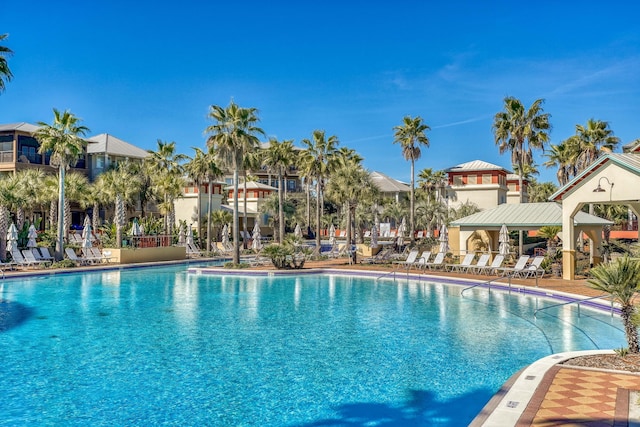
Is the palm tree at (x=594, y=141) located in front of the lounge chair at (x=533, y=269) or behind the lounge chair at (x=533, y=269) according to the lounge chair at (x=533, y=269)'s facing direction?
behind

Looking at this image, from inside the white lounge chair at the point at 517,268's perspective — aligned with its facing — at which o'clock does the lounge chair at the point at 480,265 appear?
The lounge chair is roughly at 3 o'clock from the white lounge chair.

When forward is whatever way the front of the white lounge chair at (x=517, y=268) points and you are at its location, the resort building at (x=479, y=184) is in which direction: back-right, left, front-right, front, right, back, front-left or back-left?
back-right

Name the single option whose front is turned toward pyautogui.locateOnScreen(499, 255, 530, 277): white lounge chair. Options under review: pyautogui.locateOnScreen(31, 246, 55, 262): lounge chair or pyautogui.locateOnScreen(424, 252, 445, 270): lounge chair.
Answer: pyautogui.locateOnScreen(31, 246, 55, 262): lounge chair

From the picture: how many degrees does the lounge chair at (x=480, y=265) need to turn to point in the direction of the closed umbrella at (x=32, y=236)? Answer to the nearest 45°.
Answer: approximately 45° to its right

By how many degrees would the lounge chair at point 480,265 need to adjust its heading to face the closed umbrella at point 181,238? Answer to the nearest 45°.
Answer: approximately 45° to its right

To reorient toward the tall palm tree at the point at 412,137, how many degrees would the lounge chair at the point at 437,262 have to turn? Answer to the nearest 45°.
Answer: approximately 135° to its right

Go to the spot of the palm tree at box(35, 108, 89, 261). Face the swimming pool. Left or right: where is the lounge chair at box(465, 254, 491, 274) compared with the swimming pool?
left

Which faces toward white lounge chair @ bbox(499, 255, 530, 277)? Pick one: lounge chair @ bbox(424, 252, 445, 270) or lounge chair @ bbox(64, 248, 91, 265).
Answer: lounge chair @ bbox(64, 248, 91, 265)

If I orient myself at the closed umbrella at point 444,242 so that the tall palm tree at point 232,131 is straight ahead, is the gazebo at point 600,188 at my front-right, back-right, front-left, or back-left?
back-left
